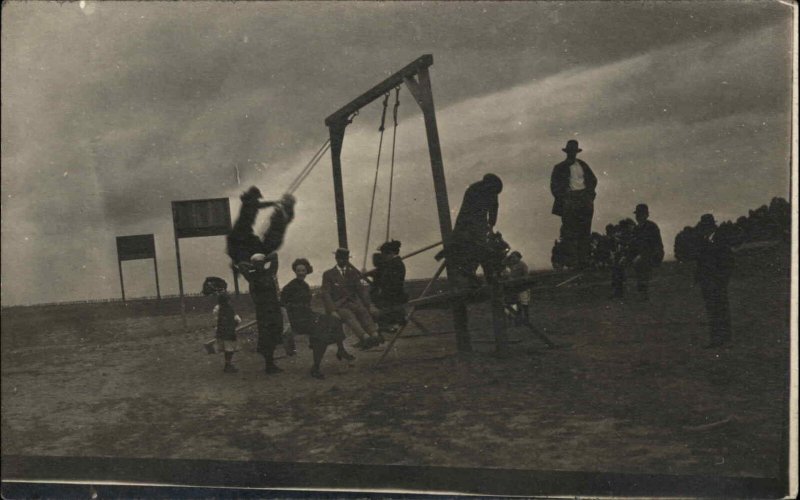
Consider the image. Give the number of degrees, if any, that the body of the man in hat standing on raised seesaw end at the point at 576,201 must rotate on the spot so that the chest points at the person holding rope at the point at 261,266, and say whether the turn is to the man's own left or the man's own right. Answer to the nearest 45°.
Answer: approximately 90° to the man's own right

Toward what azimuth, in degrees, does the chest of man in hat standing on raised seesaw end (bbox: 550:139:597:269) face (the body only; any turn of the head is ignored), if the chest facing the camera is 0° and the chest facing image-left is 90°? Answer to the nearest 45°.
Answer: approximately 0°

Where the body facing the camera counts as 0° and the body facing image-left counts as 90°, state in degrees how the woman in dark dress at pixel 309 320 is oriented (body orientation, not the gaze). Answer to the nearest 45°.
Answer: approximately 315°
